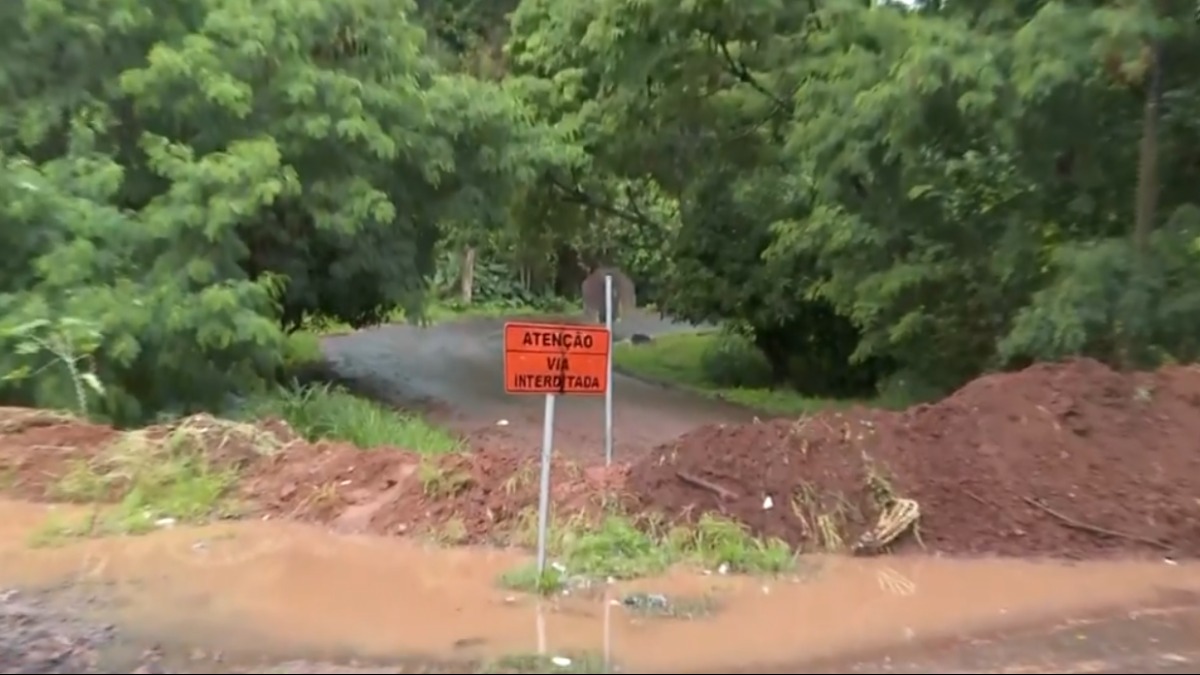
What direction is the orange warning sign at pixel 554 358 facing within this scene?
toward the camera

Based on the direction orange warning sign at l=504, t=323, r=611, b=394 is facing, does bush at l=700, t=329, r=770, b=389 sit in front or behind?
behind
